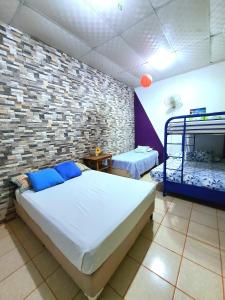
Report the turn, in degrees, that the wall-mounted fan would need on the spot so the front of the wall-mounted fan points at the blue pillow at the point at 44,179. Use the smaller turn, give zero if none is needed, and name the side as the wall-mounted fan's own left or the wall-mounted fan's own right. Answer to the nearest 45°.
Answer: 0° — it already faces it

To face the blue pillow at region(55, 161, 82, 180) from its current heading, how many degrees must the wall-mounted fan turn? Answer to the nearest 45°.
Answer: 0° — it already faces it

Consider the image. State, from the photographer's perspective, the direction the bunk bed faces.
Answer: facing the viewer and to the left of the viewer

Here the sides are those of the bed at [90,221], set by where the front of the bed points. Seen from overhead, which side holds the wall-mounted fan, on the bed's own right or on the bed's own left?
on the bed's own left

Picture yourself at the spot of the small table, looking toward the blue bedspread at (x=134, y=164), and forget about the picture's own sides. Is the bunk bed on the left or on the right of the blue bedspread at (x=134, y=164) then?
right

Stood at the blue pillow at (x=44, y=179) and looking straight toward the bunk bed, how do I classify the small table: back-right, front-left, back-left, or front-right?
front-left

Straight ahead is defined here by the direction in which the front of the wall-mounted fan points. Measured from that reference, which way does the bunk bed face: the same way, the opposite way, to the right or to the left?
the same way

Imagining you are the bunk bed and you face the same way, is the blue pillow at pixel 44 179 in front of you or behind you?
in front

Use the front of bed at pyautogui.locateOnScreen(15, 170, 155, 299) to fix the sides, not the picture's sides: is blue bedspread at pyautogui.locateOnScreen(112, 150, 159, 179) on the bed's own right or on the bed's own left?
on the bed's own left

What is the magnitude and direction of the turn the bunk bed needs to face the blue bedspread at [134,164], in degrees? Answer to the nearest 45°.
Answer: approximately 45° to its right

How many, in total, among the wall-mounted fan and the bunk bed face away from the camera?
0

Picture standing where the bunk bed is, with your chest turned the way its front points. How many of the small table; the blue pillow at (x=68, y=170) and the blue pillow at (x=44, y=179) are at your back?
0

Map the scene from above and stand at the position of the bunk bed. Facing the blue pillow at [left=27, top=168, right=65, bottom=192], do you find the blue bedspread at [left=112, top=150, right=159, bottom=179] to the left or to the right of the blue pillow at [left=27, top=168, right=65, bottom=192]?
right
